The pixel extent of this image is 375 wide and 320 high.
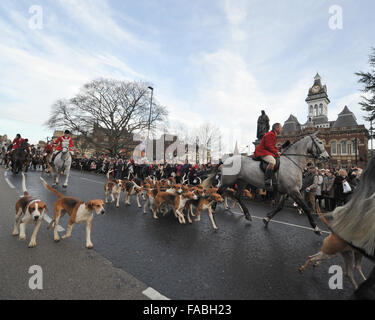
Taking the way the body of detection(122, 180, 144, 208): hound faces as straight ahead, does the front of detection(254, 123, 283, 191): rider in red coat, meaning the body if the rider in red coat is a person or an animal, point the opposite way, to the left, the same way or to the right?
the same way

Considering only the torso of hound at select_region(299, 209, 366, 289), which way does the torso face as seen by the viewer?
to the viewer's right

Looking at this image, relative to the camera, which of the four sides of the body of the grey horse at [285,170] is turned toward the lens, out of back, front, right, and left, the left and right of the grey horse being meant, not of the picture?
right

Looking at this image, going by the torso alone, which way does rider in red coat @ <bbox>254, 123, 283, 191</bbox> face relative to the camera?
to the viewer's right

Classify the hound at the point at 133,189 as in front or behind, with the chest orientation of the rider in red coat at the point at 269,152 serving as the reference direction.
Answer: behind

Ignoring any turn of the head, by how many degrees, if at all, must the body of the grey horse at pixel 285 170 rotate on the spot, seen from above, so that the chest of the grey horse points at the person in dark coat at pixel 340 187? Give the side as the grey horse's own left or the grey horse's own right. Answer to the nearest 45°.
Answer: approximately 45° to the grey horse's own left

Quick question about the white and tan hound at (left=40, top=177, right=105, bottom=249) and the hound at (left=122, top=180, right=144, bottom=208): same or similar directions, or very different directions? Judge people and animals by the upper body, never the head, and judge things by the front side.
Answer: same or similar directions

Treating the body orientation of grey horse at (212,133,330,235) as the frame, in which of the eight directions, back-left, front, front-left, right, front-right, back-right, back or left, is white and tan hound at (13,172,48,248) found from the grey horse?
back-right
